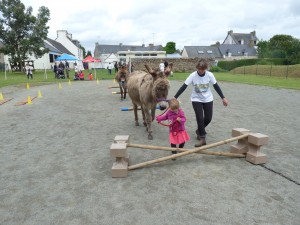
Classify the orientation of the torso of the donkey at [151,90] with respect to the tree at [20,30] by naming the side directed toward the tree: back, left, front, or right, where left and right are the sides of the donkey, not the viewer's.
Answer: back

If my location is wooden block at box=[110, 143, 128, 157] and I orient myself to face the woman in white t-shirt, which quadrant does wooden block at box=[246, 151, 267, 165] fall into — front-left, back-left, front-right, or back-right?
front-right

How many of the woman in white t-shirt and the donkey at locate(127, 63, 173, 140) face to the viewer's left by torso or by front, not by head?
0

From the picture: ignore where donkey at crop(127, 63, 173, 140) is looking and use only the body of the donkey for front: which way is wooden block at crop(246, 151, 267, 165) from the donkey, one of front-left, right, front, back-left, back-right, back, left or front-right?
front

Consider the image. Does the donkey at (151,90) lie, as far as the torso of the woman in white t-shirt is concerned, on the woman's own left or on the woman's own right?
on the woman's own right

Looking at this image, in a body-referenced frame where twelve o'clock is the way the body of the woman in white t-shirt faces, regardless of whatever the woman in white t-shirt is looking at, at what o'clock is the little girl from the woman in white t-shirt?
The little girl is roughly at 1 o'clock from the woman in white t-shirt.

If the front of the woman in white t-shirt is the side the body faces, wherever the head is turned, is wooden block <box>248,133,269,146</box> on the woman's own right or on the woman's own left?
on the woman's own left

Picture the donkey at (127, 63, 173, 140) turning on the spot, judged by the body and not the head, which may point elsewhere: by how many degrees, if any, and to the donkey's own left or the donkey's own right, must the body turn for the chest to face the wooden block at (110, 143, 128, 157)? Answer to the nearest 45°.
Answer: approximately 45° to the donkey's own right

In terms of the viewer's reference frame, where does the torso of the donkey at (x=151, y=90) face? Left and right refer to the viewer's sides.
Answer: facing the viewer and to the right of the viewer

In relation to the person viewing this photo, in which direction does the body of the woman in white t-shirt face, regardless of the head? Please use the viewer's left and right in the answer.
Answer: facing the viewer

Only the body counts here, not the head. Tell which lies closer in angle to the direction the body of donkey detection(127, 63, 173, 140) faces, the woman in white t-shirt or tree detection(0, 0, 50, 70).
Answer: the woman in white t-shirt

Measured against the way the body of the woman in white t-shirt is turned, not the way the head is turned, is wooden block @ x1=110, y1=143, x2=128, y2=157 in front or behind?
in front

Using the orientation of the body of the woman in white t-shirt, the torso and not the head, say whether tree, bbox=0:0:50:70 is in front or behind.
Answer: behind

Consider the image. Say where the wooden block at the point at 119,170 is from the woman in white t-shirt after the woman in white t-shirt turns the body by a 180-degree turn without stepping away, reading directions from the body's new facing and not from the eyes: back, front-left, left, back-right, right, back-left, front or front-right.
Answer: back-left
